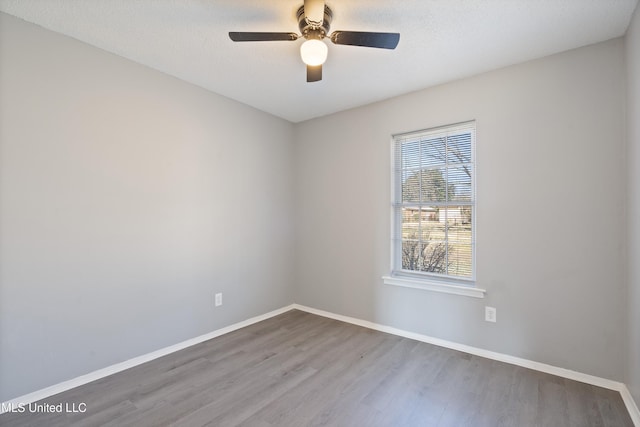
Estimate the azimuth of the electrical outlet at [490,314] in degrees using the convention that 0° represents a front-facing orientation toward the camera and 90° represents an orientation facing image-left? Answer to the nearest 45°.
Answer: approximately 0°
